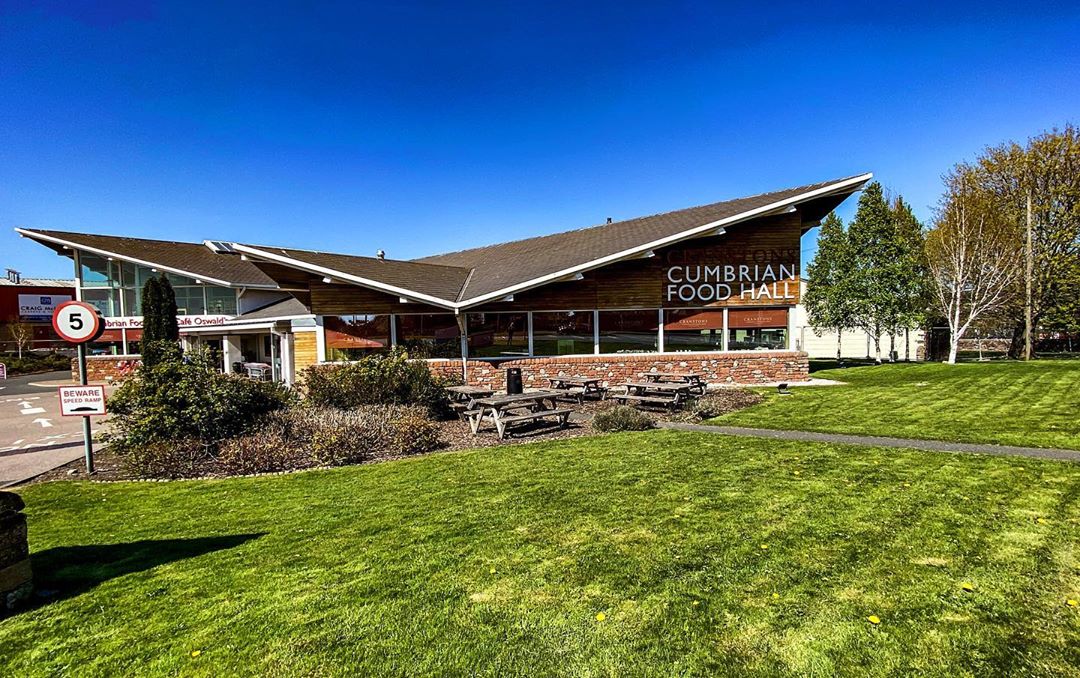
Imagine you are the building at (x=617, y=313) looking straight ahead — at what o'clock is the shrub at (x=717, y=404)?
The shrub is roughly at 12 o'clock from the building.

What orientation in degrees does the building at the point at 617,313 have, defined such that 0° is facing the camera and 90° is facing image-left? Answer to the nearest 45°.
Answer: approximately 0°

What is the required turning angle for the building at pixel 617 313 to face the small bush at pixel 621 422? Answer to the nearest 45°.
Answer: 0° — it already faces it

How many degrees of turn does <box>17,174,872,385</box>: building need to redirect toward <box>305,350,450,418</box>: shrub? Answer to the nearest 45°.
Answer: approximately 45° to its right

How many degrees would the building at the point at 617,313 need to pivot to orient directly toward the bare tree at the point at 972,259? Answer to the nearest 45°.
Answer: approximately 90° to its left

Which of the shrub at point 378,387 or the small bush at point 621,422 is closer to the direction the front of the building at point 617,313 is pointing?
the small bush

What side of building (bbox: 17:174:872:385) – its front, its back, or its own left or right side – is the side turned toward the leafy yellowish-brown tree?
left

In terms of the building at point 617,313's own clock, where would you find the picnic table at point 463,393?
The picnic table is roughly at 2 o'clock from the building.

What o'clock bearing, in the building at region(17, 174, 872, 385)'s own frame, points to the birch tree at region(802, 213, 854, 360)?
The birch tree is roughly at 8 o'clock from the building.

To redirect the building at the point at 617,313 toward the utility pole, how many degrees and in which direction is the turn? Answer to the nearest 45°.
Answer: approximately 90° to its left

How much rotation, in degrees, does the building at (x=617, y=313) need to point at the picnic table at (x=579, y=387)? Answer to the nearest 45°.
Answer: approximately 45° to its right

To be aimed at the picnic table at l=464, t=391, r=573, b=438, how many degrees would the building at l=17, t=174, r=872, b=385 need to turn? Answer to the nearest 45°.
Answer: approximately 45° to its right
